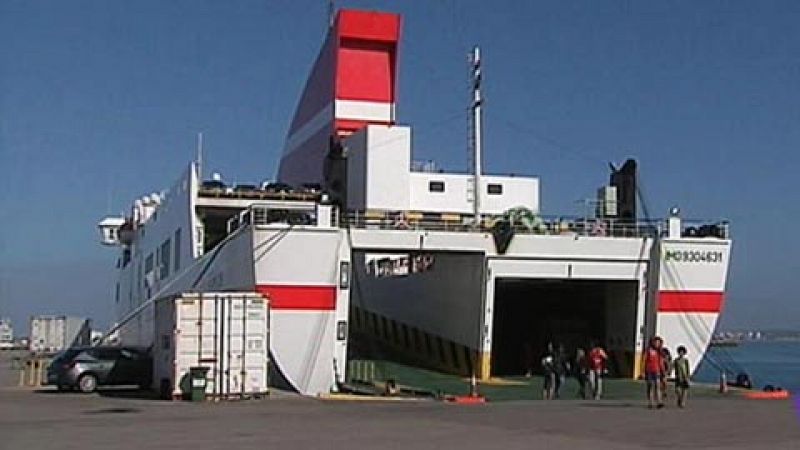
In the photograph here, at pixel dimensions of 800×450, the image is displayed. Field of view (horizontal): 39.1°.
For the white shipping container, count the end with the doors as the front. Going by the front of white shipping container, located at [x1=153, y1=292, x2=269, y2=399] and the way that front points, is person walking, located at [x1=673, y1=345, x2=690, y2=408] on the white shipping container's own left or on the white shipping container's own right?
on the white shipping container's own left

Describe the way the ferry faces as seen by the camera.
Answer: facing away from the viewer and to the left of the viewer

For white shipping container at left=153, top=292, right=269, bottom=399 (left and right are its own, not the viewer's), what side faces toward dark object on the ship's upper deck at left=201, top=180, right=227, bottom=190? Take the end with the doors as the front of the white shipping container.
back

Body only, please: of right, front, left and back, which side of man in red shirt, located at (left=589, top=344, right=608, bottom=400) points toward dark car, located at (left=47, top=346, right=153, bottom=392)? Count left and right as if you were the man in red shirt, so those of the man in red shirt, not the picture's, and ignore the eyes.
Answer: right

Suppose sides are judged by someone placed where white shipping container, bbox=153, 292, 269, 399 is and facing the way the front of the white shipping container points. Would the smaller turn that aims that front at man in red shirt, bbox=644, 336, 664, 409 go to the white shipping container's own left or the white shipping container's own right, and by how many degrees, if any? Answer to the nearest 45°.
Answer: approximately 45° to the white shipping container's own left

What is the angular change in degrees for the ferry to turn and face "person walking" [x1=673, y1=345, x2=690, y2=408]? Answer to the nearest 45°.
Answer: approximately 180°

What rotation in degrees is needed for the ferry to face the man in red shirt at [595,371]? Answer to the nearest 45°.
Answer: approximately 180°

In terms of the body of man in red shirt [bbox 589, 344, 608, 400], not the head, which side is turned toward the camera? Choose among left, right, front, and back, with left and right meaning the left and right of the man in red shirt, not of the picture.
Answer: front
